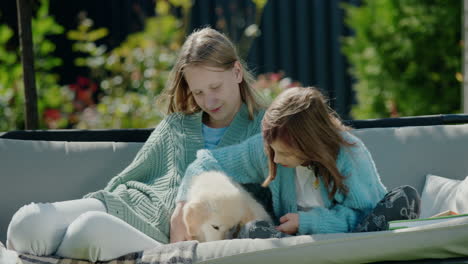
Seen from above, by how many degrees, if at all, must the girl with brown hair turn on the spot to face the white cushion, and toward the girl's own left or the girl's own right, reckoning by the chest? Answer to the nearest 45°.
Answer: approximately 180°

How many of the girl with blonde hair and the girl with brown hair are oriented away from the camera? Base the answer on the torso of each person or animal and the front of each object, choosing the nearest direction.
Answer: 0

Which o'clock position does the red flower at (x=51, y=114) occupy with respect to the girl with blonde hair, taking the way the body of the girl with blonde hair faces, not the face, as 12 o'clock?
The red flower is roughly at 4 o'clock from the girl with blonde hair.

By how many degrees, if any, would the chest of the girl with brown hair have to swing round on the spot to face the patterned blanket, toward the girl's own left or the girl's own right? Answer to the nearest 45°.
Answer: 0° — they already face it

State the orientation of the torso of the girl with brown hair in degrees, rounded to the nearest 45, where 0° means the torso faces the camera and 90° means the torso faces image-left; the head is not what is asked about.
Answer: approximately 45°

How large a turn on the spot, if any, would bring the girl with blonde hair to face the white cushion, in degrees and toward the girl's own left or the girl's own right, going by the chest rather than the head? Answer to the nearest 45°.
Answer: approximately 135° to the girl's own left

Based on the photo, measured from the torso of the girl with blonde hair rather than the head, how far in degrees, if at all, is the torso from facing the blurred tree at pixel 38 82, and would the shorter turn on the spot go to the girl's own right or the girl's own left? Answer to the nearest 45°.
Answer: approximately 135° to the girl's own right

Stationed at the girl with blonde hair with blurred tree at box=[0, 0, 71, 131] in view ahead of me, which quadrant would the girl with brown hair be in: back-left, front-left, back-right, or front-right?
back-right

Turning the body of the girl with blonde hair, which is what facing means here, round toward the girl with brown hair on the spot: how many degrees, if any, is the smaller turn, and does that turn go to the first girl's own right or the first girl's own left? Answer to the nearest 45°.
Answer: approximately 90° to the first girl's own left

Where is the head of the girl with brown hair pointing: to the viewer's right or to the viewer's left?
to the viewer's left

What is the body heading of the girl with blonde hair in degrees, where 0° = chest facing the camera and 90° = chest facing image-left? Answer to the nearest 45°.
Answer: approximately 45°

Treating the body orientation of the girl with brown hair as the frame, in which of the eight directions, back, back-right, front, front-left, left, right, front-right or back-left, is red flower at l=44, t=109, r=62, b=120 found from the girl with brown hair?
right
